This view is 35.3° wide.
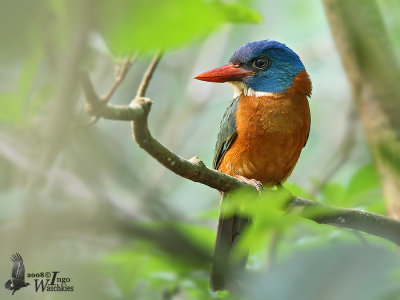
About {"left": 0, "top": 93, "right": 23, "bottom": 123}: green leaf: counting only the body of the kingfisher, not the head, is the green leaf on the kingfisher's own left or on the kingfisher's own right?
on the kingfisher's own right

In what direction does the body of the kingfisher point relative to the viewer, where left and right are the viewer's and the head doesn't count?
facing the viewer and to the right of the viewer
